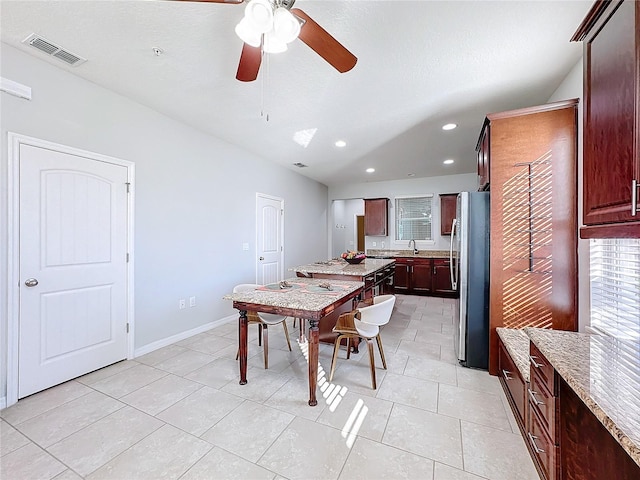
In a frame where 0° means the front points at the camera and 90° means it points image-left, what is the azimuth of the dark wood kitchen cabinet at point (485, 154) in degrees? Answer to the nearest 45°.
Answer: approximately 90°

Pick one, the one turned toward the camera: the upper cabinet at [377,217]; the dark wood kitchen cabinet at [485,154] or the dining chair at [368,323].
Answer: the upper cabinet

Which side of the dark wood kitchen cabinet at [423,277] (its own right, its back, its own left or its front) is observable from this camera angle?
front

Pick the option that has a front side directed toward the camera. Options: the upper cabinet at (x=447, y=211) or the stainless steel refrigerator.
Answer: the upper cabinet

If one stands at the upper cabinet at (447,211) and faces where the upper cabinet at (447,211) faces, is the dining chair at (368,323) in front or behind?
in front

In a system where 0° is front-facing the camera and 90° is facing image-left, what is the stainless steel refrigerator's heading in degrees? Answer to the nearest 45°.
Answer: approximately 90°

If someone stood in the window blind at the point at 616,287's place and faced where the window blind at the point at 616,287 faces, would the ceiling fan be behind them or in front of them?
in front

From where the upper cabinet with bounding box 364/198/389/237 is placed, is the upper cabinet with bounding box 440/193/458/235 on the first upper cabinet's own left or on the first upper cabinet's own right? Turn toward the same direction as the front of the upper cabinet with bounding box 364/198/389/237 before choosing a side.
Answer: on the first upper cabinet's own left

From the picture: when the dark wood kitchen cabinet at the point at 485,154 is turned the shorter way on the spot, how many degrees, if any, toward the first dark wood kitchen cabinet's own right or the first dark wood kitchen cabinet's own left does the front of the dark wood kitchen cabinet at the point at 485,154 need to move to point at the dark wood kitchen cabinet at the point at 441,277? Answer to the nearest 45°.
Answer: approximately 90° to the first dark wood kitchen cabinet's own right

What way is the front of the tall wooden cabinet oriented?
to the viewer's left

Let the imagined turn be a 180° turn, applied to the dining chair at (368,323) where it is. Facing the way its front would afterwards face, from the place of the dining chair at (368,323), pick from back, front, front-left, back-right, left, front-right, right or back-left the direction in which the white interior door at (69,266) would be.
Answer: back-right

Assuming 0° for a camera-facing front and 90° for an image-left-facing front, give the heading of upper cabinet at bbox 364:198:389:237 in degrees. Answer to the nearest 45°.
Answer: approximately 0°

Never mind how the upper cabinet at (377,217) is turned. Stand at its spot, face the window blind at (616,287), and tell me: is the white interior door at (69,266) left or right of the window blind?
right
